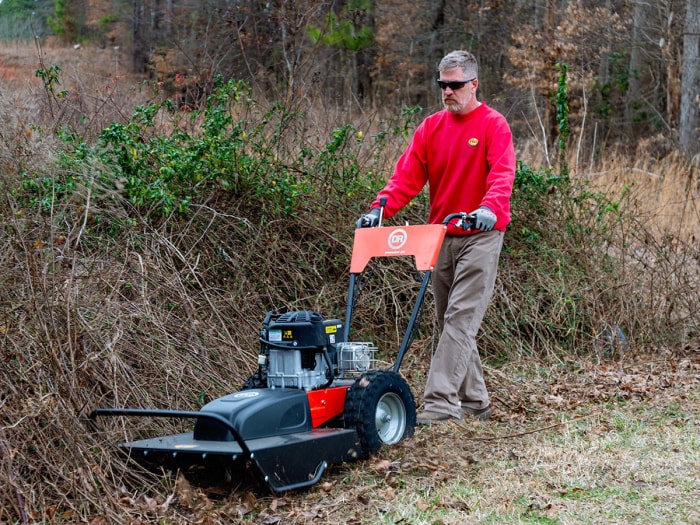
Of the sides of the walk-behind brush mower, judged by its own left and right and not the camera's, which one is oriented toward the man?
back

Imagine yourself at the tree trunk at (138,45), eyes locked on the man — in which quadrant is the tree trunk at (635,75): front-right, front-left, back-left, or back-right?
front-left

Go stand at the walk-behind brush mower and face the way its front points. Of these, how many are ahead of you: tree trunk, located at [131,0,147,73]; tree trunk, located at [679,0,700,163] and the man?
0

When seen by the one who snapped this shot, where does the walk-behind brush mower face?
facing the viewer and to the left of the viewer

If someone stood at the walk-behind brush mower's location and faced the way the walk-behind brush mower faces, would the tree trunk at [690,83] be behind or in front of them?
behind

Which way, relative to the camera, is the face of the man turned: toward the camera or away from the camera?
toward the camera

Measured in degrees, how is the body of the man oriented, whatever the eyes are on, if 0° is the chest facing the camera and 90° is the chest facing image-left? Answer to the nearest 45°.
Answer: approximately 45°

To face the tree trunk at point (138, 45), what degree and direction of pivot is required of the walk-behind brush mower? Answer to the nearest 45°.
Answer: approximately 135° to its right

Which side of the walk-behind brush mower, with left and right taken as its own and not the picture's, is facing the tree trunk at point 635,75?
back

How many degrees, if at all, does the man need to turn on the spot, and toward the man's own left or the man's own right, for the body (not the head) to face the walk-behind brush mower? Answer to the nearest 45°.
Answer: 0° — they already face it

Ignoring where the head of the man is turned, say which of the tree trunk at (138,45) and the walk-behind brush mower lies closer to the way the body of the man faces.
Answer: the walk-behind brush mower

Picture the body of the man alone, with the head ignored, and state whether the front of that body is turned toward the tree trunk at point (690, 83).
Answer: no

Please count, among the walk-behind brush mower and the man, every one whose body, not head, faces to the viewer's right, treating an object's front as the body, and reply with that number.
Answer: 0

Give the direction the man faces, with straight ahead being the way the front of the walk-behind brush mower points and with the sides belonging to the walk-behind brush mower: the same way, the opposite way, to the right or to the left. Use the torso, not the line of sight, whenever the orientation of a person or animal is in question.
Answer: the same way
